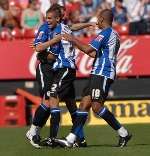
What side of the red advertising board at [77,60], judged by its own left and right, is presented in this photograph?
front

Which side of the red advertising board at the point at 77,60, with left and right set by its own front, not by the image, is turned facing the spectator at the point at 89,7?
back

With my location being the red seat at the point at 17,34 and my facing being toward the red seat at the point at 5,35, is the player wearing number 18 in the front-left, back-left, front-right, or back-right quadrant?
back-left

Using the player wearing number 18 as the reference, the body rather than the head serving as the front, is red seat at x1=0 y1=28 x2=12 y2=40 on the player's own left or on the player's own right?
on the player's own right

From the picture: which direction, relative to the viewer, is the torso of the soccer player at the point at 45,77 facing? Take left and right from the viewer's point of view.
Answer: facing the viewer and to the right of the viewer

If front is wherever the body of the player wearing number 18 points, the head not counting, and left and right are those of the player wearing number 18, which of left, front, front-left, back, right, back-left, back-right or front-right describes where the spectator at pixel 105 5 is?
right

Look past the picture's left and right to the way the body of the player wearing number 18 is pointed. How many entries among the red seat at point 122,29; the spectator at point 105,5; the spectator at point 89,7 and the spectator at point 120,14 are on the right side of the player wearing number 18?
4

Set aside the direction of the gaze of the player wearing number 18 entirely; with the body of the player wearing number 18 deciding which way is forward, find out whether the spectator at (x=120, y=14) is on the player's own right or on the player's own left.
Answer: on the player's own right

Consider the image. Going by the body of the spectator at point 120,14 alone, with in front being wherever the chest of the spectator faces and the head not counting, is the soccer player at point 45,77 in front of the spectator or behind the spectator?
in front

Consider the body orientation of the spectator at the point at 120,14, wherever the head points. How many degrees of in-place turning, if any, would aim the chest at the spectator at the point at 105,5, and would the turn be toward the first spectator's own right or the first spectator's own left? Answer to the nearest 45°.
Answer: approximately 90° to the first spectator's own right

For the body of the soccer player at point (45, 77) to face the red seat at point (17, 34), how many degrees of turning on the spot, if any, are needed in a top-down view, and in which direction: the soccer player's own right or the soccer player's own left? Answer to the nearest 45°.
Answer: approximately 135° to the soccer player's own left

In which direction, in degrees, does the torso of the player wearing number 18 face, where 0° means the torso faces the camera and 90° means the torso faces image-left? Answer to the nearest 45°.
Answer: approximately 90°

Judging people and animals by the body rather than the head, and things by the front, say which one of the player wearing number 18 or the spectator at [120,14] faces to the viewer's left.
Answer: the player wearing number 18

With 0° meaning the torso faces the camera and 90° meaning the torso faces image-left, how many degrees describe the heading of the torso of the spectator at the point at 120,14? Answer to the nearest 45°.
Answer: approximately 0°
